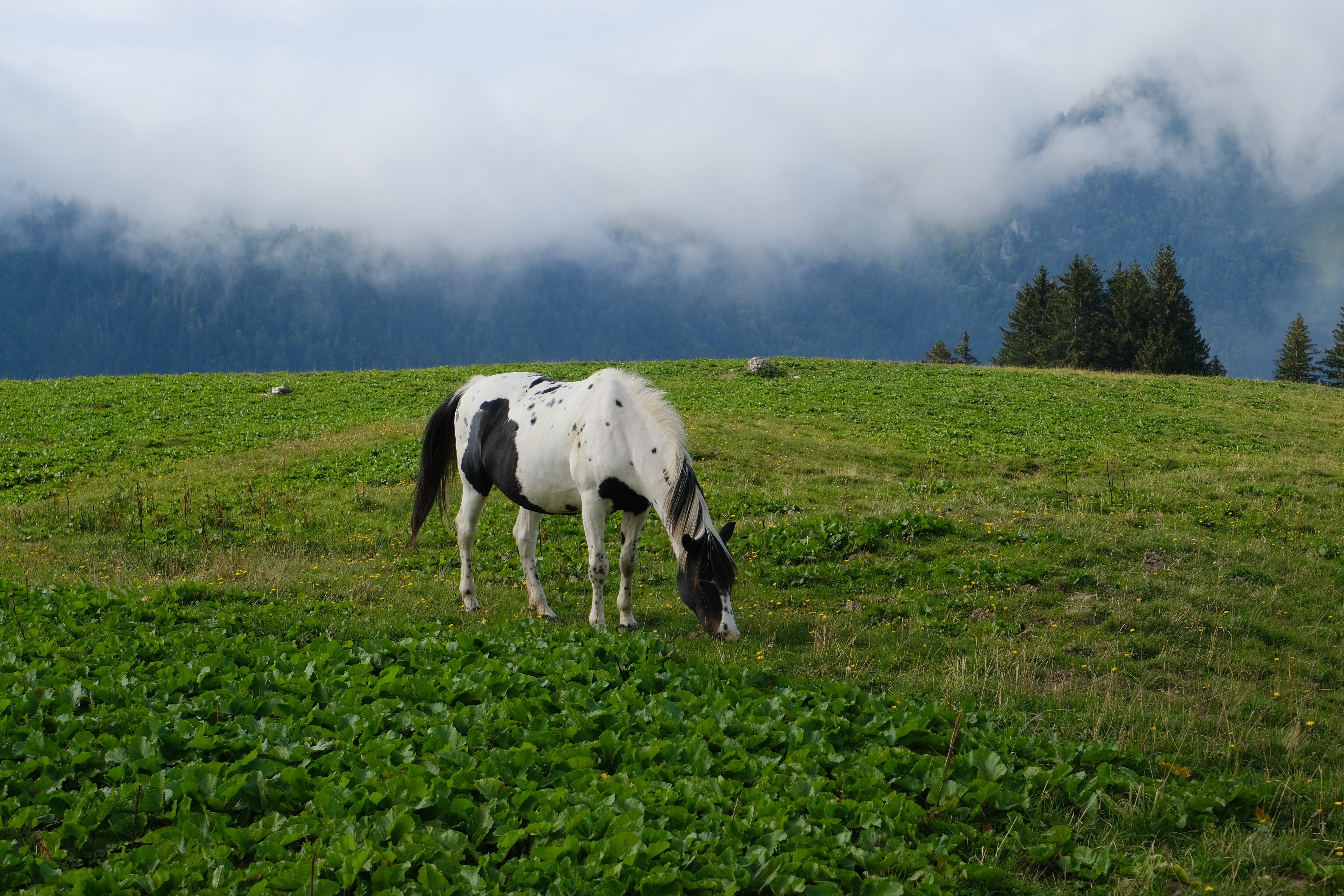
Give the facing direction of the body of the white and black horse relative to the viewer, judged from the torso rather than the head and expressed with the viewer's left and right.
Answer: facing the viewer and to the right of the viewer
